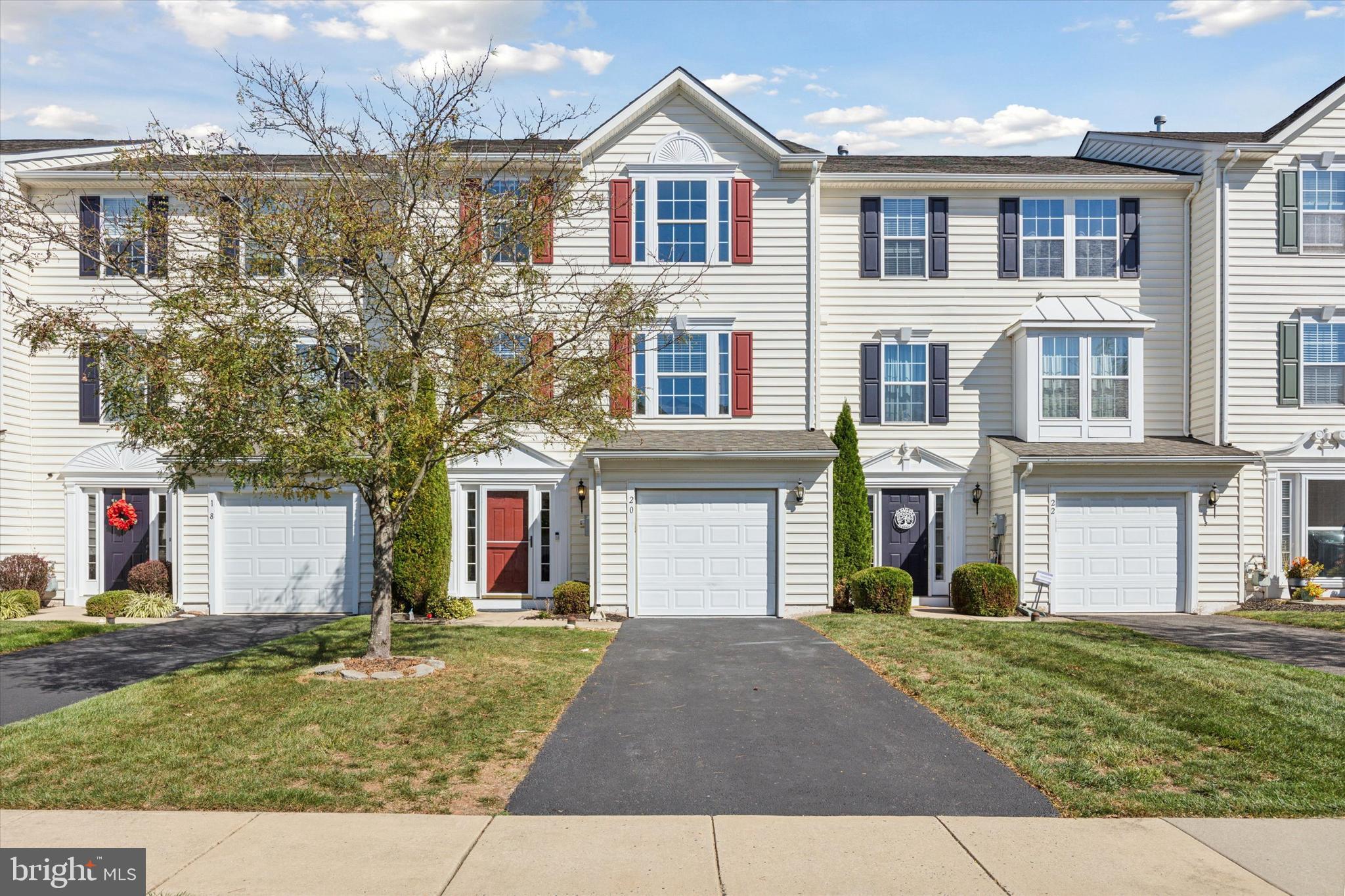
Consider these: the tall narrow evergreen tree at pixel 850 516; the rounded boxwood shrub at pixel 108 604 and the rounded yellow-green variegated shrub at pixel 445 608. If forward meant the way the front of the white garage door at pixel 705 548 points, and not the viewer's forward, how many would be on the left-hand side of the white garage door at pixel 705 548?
1

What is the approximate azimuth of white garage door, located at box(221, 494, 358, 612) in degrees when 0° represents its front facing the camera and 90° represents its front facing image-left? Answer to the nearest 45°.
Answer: approximately 0°

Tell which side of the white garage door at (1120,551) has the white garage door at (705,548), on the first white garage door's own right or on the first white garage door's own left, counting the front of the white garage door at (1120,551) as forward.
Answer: on the first white garage door's own right

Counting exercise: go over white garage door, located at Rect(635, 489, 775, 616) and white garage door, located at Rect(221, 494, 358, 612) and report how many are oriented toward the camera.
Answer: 2
